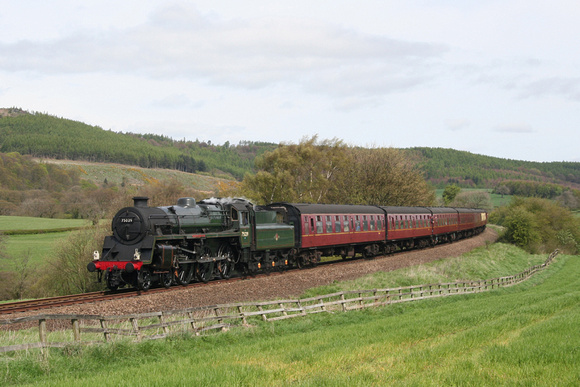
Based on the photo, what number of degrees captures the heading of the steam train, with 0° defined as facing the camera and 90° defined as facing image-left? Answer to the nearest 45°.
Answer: approximately 45°
